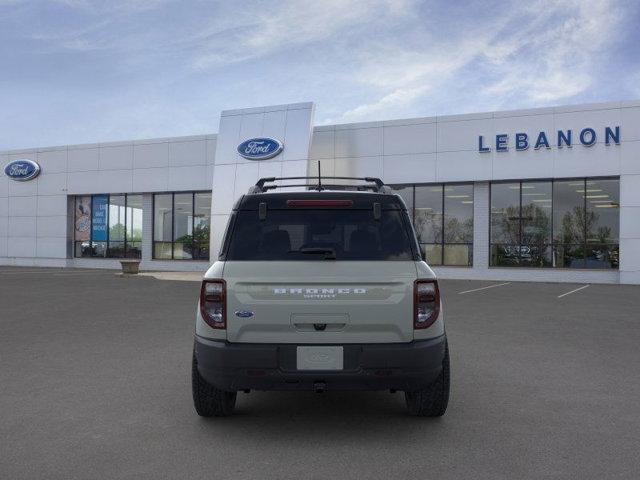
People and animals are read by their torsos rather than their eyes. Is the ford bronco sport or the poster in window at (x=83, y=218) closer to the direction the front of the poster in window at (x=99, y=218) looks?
the ford bronco sport

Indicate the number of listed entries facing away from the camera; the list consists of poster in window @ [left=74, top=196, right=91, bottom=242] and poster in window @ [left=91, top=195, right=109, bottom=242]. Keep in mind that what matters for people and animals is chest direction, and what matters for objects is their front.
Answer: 0

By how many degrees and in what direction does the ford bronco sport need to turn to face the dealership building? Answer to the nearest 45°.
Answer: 0° — it already faces it

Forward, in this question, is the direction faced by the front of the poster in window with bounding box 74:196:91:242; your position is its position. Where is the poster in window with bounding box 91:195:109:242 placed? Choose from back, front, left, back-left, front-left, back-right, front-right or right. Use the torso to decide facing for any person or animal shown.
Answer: front-left

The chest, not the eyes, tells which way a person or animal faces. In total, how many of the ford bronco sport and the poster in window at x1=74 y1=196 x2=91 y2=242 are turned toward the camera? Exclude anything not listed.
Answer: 1

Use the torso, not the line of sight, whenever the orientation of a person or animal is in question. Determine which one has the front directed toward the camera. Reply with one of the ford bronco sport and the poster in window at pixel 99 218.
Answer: the poster in window

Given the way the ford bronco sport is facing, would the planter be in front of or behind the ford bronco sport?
in front

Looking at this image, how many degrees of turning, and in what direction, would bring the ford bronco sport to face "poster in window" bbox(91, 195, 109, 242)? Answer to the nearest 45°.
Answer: approximately 45° to its left

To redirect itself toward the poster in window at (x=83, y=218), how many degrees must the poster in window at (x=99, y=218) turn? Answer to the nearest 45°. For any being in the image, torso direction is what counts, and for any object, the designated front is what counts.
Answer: approximately 135° to its right

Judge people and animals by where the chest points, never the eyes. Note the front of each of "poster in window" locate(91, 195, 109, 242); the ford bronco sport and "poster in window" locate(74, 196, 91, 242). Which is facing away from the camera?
the ford bronco sport

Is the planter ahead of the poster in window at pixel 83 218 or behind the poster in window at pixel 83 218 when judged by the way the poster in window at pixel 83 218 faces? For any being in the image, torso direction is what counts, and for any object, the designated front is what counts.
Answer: ahead

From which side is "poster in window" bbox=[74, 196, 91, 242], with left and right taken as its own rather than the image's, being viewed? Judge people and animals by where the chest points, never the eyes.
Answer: front

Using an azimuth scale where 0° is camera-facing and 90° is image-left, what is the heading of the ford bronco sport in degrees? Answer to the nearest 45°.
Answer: approximately 180°

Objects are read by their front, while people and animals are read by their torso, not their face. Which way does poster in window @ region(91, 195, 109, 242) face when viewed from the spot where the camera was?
facing the viewer

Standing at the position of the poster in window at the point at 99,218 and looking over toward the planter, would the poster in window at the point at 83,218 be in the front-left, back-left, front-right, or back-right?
back-right
